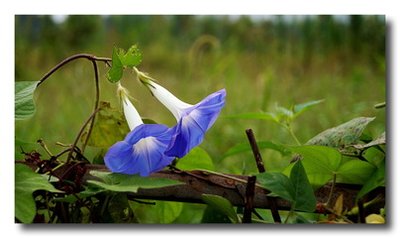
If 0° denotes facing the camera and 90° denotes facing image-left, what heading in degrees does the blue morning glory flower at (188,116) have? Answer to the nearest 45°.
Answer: approximately 270°
